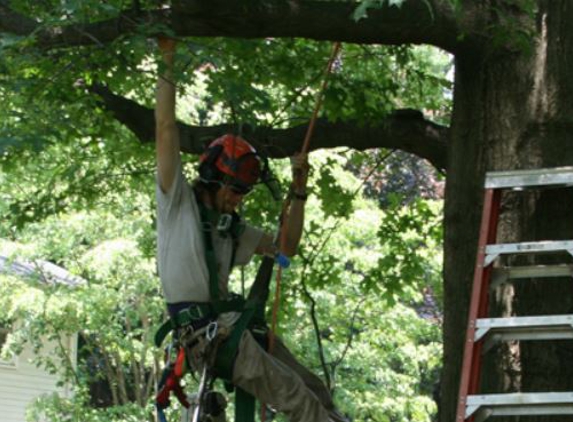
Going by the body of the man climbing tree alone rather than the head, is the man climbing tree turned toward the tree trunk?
no

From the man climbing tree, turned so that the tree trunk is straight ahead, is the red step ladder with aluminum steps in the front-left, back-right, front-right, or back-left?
front-right

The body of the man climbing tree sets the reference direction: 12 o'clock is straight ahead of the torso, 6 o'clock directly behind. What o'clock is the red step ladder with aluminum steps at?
The red step ladder with aluminum steps is roughly at 11 o'clock from the man climbing tree.

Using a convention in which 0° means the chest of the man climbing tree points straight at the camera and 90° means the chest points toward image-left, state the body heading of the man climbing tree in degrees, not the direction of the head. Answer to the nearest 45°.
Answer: approximately 315°
